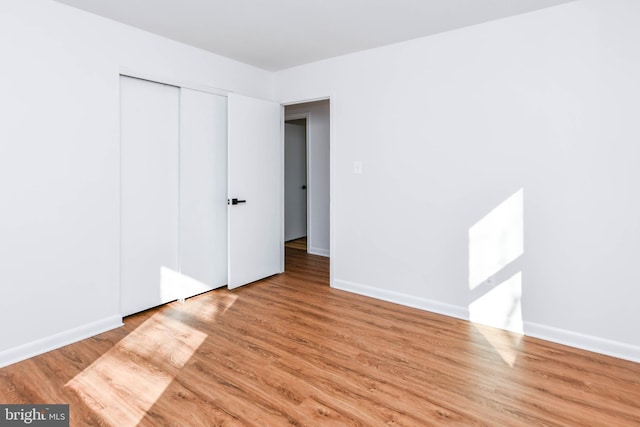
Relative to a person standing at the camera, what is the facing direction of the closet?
facing the viewer and to the right of the viewer

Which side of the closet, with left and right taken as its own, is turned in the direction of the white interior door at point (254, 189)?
left
